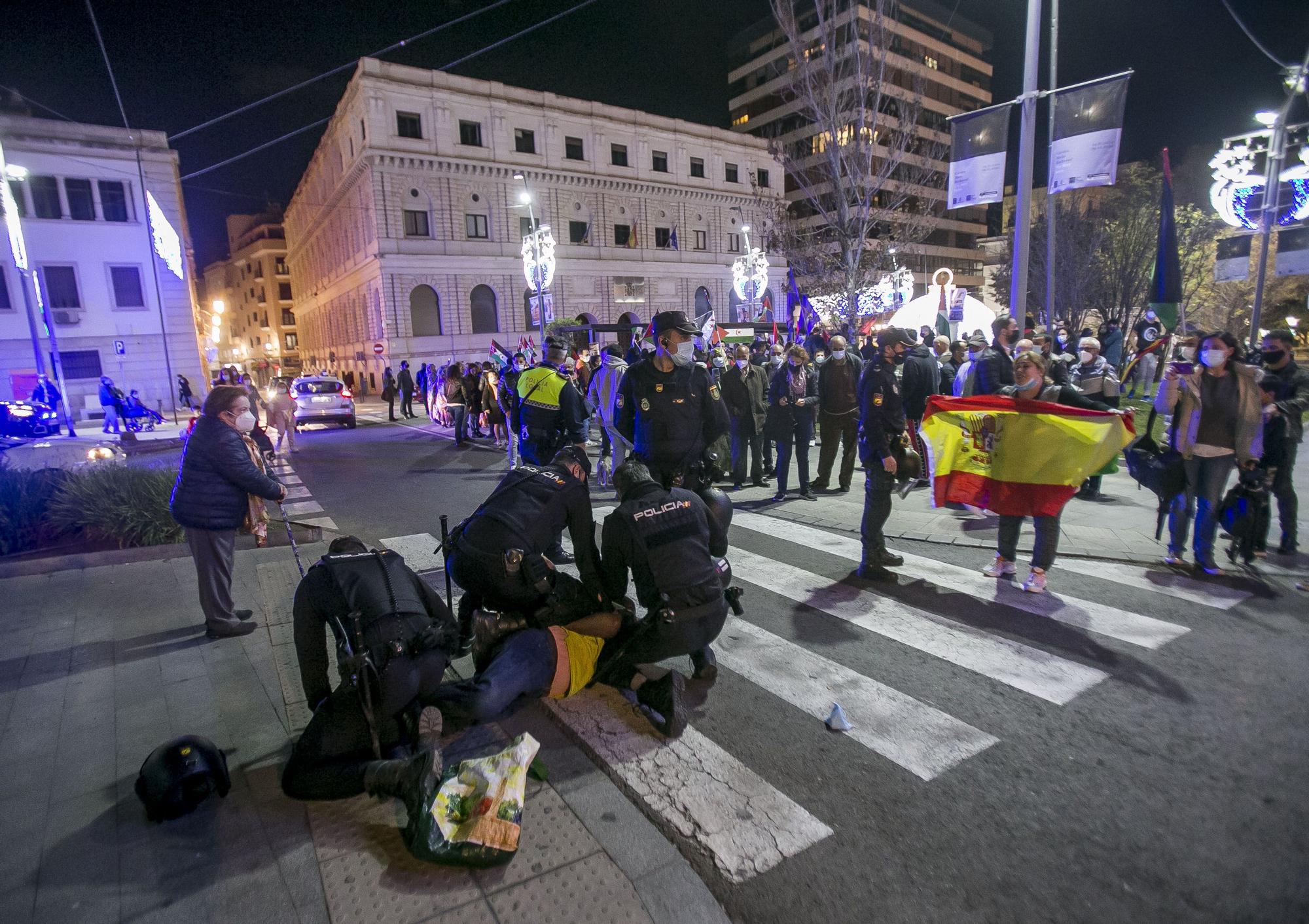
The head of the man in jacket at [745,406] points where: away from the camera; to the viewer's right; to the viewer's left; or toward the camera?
toward the camera

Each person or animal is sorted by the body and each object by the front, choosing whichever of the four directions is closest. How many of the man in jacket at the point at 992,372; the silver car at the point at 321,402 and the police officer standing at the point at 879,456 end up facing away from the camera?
1

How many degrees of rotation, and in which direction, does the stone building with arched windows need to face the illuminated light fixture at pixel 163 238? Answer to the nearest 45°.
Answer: approximately 45° to its right

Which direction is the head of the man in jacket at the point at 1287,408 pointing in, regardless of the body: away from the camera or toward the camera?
toward the camera

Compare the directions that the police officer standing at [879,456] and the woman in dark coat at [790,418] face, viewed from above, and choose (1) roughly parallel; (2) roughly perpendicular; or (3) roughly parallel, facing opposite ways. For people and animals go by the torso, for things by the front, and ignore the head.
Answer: roughly perpendicular

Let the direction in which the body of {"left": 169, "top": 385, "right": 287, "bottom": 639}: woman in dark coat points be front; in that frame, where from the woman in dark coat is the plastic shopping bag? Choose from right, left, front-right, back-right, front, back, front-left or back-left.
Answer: right

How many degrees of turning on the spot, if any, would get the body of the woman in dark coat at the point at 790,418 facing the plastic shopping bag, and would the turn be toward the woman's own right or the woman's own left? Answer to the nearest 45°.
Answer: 0° — they already face it

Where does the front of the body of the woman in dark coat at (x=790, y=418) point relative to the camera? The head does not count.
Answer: toward the camera

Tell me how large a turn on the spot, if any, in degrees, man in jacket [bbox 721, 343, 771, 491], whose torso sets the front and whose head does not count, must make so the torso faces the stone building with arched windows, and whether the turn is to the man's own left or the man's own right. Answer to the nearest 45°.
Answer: approximately 135° to the man's own right

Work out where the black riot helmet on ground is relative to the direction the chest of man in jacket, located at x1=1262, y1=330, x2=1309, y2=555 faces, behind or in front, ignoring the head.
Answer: in front

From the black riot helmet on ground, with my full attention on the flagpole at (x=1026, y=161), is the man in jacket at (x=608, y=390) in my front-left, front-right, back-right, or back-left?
front-left

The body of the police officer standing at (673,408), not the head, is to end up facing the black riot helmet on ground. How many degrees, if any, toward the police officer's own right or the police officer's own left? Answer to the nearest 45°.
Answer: approximately 45° to the police officer's own right
